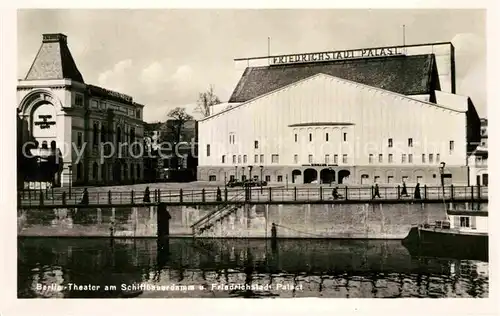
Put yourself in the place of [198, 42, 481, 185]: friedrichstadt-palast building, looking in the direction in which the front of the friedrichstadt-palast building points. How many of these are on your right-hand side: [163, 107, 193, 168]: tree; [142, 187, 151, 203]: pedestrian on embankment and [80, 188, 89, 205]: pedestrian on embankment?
3

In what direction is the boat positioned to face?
to the viewer's left

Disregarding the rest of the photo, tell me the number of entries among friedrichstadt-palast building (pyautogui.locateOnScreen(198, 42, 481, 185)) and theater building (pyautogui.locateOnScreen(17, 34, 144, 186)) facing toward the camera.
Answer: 2

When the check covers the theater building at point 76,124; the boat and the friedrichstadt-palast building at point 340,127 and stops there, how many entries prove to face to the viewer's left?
1

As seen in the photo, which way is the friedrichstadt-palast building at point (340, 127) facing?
toward the camera

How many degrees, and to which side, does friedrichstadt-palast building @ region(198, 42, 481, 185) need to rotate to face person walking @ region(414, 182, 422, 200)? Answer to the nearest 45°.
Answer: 0° — it already faces them

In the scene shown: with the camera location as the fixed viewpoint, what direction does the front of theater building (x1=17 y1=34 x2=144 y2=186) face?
facing the viewer
